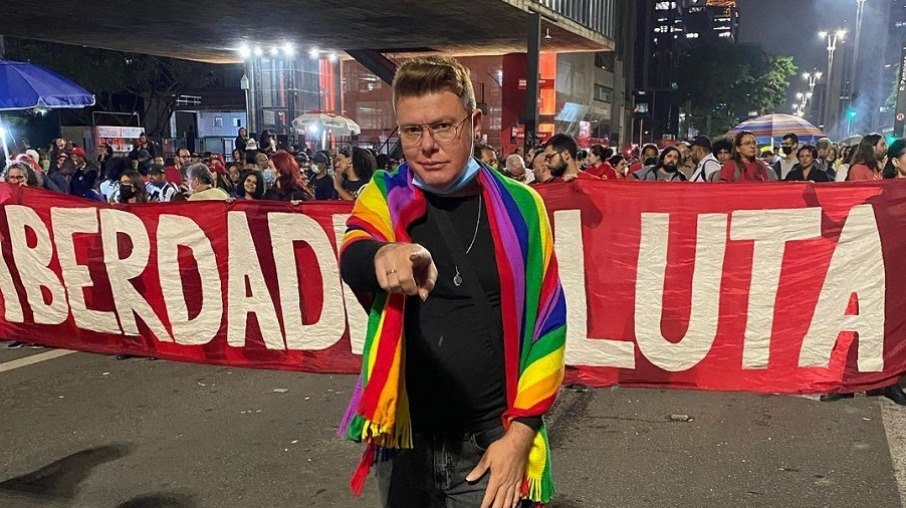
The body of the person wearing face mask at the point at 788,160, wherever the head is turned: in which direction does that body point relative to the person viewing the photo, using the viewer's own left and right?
facing the viewer and to the left of the viewer

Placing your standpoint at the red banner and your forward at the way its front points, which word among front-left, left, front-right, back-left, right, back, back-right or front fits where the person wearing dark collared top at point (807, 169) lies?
back-left

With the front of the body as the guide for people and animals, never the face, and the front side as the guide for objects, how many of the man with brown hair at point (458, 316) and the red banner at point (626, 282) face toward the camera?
2

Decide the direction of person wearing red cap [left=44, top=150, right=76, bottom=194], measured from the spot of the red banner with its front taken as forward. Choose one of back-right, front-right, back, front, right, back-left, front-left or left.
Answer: back-right

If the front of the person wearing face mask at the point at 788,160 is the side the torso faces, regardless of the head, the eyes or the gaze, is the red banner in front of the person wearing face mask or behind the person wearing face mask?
in front

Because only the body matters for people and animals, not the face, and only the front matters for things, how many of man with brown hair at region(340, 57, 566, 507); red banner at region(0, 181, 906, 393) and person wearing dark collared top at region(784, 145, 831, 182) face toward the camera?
3

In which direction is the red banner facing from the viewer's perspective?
toward the camera

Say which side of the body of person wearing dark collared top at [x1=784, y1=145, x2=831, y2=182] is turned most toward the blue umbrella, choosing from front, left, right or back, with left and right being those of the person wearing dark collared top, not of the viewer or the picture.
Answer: right

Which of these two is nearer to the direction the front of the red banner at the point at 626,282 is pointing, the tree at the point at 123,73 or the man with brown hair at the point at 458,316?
the man with brown hair

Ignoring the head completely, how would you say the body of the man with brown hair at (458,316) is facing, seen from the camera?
toward the camera

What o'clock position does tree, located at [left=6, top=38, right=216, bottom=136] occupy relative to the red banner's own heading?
The tree is roughly at 5 o'clock from the red banner.
